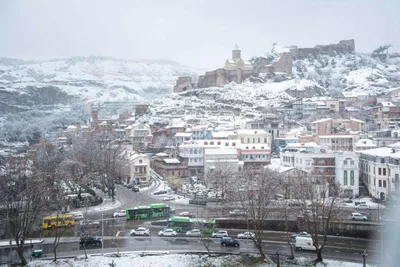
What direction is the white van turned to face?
to the viewer's right

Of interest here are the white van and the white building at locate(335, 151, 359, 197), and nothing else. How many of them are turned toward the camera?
1

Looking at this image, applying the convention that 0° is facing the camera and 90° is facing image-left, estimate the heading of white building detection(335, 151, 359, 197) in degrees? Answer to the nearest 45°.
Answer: approximately 0°

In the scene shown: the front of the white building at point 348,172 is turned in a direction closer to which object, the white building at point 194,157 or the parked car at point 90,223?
the parked car

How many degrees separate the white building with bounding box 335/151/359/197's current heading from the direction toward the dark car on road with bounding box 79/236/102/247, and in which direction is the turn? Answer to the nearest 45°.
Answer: approximately 45° to its right
